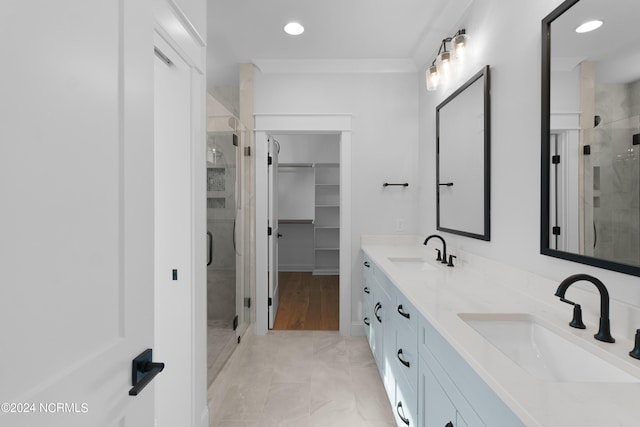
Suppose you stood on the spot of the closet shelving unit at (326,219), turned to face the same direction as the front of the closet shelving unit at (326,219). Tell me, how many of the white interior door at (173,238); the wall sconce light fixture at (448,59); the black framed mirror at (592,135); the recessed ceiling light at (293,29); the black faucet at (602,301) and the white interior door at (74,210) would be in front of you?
6

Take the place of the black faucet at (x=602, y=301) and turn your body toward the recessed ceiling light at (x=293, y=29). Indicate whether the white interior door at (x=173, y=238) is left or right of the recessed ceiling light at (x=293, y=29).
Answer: left

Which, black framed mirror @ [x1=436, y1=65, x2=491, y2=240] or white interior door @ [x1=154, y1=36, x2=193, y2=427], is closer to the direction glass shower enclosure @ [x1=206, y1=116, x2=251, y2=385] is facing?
the black framed mirror

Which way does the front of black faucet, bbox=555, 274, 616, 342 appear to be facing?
to the viewer's left

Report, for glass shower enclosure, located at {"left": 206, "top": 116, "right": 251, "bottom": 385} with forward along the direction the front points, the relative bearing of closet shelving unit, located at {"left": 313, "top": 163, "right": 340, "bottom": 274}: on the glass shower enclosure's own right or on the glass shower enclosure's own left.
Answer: on the glass shower enclosure's own left

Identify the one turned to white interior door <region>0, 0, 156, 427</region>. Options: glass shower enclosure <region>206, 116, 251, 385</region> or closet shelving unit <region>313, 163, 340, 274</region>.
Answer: the closet shelving unit

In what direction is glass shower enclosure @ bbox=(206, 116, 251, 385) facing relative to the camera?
to the viewer's right

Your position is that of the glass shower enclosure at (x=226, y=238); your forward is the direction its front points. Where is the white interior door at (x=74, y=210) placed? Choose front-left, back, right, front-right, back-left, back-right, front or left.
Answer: right

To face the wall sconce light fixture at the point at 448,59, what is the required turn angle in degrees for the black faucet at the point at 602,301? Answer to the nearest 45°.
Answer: approximately 45° to its right

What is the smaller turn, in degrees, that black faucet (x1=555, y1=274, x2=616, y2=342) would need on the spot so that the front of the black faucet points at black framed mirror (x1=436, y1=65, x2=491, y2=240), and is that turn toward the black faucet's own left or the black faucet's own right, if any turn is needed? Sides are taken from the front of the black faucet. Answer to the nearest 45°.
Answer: approximately 45° to the black faucet's own right

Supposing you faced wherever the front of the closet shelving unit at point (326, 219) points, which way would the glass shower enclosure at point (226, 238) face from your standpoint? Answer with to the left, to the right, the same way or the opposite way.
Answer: to the left

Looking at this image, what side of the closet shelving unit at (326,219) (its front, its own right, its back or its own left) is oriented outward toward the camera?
front

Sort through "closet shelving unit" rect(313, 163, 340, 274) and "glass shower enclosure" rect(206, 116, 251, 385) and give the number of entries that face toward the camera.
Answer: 1

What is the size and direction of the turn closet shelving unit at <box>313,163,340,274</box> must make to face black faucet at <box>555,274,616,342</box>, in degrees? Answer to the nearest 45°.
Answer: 0° — it already faces it

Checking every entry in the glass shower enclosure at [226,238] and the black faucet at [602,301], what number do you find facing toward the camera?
0
